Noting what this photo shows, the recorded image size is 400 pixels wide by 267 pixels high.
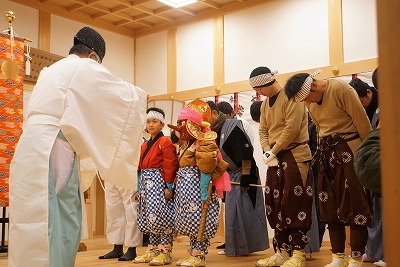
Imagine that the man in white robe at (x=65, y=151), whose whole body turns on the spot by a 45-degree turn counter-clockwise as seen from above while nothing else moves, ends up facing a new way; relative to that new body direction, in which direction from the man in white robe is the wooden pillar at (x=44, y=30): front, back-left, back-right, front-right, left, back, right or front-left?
front

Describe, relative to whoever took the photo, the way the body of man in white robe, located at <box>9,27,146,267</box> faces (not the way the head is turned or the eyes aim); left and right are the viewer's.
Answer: facing away from the viewer and to the right of the viewer

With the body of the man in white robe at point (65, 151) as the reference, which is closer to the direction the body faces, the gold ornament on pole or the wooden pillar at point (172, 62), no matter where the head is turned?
the wooden pillar

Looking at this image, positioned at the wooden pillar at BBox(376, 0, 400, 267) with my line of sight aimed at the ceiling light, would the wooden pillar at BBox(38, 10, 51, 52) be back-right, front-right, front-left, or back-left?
front-left

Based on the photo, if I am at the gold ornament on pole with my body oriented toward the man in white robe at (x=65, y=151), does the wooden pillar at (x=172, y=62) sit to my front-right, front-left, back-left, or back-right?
back-left

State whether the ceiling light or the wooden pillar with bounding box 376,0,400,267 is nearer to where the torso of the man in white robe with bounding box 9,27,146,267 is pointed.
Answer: the ceiling light

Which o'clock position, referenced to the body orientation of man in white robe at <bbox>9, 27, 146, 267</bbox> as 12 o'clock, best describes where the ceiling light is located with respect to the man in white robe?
The ceiling light is roughly at 11 o'clock from the man in white robe.

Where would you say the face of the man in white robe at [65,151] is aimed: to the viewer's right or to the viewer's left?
to the viewer's right

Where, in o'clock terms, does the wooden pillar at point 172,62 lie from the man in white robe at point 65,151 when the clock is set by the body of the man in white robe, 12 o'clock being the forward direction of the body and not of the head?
The wooden pillar is roughly at 11 o'clock from the man in white robe.

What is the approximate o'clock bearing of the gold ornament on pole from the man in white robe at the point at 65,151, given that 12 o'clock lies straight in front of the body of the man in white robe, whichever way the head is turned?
The gold ornament on pole is roughly at 10 o'clock from the man in white robe.
